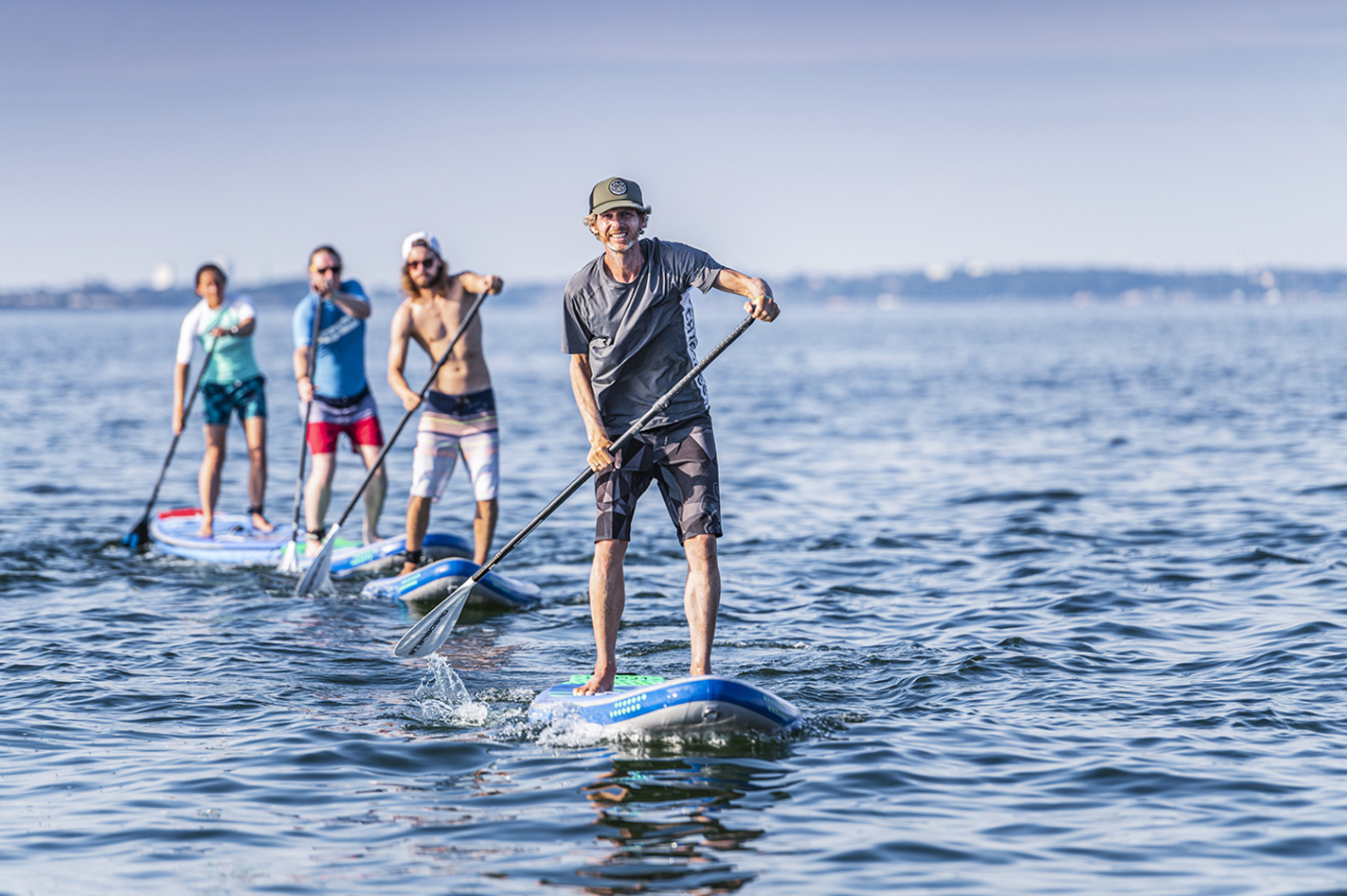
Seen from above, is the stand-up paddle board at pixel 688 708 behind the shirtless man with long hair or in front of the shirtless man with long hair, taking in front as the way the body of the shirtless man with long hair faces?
in front

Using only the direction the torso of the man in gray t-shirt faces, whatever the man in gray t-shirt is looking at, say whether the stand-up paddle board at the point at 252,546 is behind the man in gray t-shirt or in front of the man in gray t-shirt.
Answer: behind

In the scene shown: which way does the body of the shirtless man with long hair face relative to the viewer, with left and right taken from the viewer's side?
facing the viewer

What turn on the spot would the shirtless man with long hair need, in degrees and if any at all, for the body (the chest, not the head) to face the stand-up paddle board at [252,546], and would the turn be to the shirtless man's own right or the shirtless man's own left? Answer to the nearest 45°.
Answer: approximately 135° to the shirtless man's own right

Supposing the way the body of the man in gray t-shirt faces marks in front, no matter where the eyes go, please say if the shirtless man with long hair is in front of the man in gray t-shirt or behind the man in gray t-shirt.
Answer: behind
